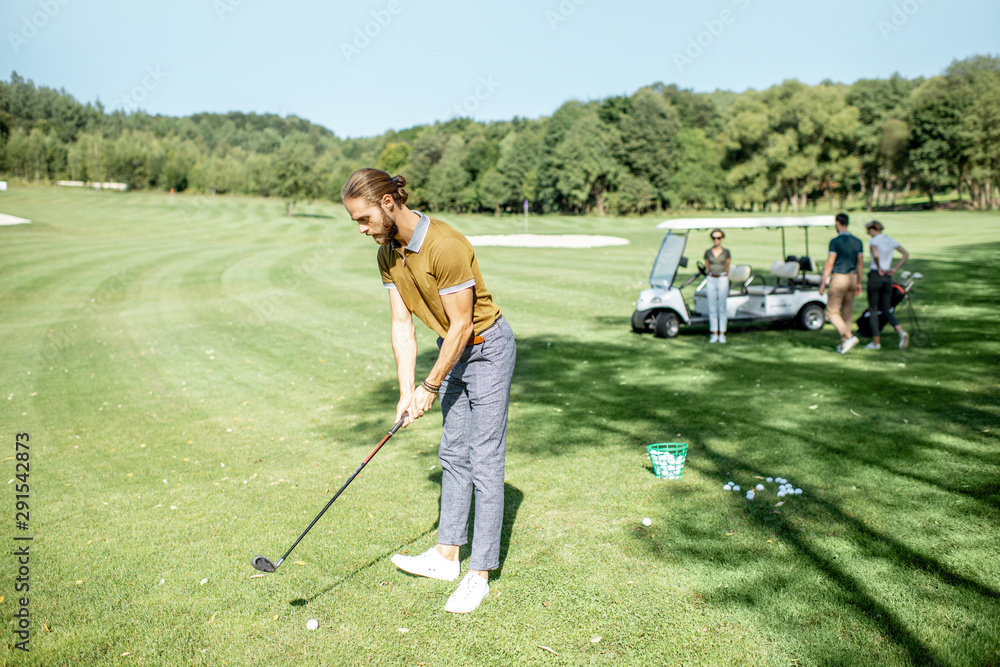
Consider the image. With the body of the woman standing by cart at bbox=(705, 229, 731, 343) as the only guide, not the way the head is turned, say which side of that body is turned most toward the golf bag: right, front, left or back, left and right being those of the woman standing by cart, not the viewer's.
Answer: left

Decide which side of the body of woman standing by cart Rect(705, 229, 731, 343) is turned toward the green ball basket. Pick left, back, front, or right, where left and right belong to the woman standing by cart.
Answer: front

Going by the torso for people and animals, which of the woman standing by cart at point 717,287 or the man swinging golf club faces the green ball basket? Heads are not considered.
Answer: the woman standing by cart

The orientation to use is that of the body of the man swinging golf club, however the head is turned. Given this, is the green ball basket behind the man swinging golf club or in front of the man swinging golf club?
behind

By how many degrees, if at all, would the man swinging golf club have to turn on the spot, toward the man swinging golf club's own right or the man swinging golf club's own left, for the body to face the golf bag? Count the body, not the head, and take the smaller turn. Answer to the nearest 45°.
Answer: approximately 180°

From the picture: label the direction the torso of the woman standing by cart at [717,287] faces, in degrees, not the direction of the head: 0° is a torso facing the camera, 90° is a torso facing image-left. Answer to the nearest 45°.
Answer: approximately 0°

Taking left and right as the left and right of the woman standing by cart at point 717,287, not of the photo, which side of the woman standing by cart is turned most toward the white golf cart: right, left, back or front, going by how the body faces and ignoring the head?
back

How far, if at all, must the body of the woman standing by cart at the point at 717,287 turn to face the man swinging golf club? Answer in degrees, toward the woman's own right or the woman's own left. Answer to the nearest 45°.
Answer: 0° — they already face them

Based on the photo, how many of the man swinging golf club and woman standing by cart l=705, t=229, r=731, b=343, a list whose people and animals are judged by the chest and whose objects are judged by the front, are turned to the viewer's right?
0

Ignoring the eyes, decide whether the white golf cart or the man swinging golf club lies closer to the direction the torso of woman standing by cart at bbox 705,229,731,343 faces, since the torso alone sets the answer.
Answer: the man swinging golf club

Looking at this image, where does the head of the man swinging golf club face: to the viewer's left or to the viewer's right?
to the viewer's left

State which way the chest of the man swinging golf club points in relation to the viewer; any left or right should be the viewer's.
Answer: facing the viewer and to the left of the viewer
